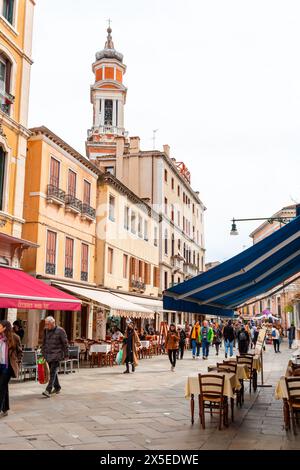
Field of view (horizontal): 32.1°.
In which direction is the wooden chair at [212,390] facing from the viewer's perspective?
away from the camera

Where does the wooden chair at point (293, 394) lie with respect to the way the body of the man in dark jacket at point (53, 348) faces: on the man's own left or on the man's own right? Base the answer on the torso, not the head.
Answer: on the man's own left

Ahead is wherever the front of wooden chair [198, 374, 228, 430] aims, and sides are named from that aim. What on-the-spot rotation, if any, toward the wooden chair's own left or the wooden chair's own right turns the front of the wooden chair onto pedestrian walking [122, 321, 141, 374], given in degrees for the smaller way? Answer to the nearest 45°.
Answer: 0° — it already faces them

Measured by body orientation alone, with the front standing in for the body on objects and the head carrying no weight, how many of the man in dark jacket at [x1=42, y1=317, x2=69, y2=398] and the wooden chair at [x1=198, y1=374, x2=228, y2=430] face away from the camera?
1

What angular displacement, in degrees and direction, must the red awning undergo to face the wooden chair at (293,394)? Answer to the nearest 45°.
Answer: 0° — it already faces it

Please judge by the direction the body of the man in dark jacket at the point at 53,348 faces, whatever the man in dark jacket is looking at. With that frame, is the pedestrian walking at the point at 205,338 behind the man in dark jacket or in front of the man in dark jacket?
behind

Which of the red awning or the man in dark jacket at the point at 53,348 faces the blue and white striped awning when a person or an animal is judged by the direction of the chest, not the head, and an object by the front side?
the red awning

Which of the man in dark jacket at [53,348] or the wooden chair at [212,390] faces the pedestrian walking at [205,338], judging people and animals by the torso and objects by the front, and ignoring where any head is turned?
the wooden chair

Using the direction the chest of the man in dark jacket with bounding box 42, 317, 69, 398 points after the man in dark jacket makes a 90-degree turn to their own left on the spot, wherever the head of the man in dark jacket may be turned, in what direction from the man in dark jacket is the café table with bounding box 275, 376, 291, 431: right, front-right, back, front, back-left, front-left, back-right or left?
front

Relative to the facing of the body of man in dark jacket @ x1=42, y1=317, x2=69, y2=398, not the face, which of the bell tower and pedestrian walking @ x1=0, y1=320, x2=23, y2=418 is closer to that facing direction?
the pedestrian walking

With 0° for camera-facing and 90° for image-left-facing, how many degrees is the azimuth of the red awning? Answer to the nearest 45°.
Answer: approximately 315°

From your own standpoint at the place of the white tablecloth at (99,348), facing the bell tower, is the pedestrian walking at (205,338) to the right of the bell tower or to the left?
right

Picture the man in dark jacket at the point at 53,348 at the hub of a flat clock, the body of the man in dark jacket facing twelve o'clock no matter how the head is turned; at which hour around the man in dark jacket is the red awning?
The red awning is roughly at 4 o'clock from the man in dark jacket.

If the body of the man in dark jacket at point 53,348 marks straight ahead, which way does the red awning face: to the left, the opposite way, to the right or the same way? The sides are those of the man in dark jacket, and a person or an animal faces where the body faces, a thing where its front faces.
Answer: to the left

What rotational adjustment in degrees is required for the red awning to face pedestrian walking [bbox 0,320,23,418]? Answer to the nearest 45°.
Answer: approximately 45° to its right
